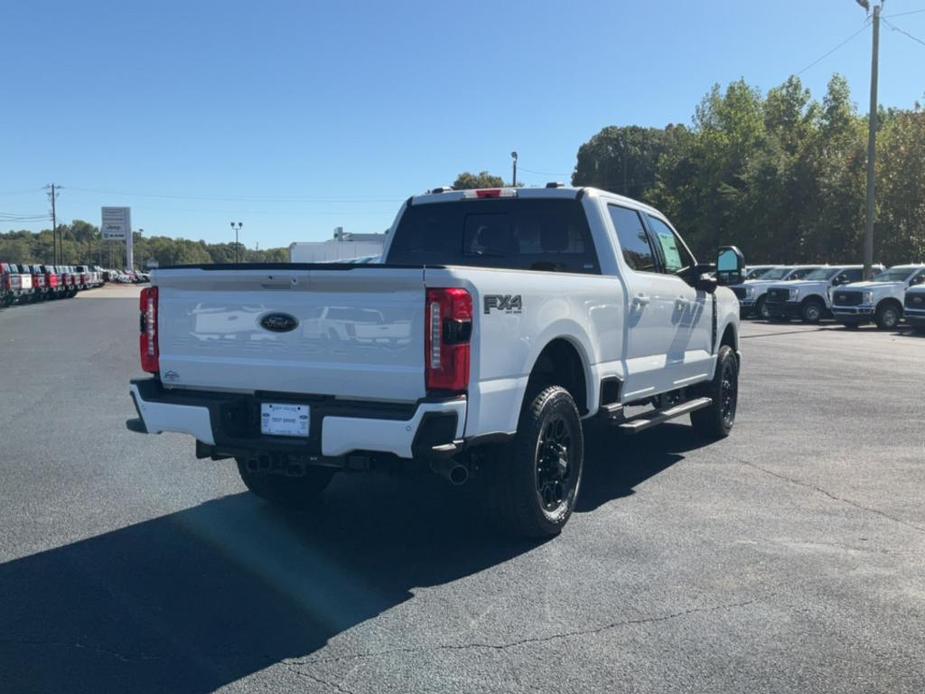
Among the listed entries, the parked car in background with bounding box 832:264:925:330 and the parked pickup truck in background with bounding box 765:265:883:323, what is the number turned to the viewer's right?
0

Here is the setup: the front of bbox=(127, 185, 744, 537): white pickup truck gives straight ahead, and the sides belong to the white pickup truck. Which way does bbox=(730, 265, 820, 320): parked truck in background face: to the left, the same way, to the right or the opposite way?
the opposite way

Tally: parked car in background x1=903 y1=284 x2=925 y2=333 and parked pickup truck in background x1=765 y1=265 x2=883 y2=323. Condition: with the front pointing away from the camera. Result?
0

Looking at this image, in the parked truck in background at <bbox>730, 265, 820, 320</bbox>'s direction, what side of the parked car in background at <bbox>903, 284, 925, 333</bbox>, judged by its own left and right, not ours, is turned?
right

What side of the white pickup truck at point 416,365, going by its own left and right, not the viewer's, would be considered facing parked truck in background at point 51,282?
left

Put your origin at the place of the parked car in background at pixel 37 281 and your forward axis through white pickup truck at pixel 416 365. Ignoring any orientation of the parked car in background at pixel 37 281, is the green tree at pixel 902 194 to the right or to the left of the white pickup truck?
left

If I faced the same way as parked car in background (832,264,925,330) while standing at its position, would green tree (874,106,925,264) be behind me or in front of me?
behind

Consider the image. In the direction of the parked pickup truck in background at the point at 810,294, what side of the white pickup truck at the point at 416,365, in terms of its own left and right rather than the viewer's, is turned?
front

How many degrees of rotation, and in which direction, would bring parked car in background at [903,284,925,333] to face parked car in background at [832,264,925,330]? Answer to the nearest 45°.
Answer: approximately 90° to its right

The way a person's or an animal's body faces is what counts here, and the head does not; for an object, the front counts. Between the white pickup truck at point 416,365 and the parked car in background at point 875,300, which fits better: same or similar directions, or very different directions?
very different directions
